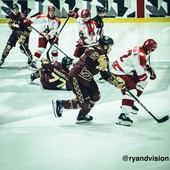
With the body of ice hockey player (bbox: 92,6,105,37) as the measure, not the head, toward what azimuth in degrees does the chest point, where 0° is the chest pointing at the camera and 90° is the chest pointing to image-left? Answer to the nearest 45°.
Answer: approximately 315°
